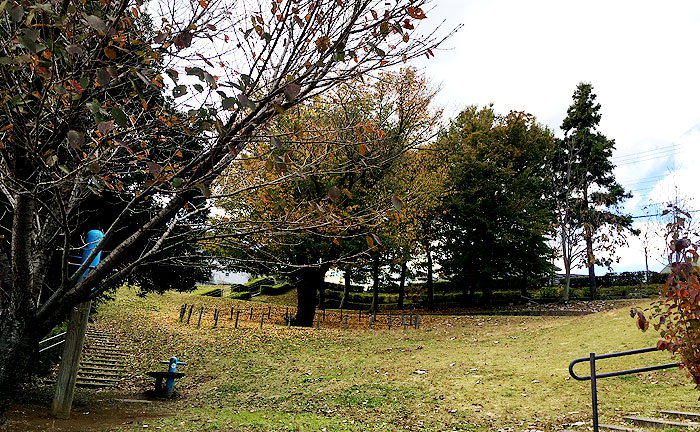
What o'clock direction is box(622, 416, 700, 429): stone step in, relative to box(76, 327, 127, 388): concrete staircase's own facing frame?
The stone step is roughly at 11 o'clock from the concrete staircase.

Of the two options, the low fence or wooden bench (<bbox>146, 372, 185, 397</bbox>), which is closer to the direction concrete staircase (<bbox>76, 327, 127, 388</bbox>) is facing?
the wooden bench

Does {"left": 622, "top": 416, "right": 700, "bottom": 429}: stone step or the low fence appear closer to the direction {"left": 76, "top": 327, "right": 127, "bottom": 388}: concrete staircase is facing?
the stone step

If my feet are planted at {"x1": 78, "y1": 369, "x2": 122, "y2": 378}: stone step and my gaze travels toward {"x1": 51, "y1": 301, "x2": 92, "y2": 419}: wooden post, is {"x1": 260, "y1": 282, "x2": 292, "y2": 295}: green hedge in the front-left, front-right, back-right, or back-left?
back-left

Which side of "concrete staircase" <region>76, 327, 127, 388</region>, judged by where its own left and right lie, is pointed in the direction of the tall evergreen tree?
left

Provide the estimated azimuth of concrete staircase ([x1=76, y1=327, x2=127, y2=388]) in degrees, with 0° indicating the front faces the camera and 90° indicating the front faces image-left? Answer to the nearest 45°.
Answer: approximately 0°

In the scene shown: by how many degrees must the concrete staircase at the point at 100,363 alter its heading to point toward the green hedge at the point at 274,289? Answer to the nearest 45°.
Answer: approximately 135° to its left

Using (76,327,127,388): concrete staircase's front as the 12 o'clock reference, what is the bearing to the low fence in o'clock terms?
The low fence is roughly at 8 o'clock from the concrete staircase.
